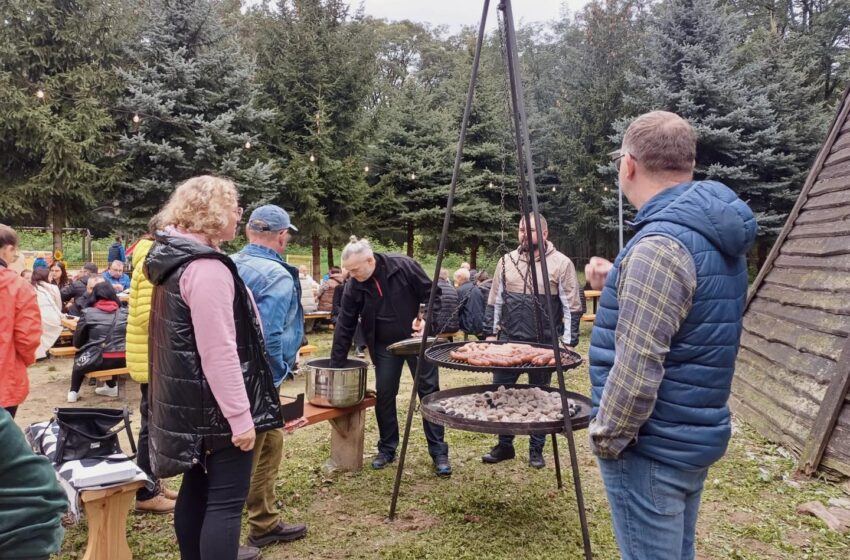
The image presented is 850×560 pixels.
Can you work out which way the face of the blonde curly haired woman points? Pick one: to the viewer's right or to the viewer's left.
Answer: to the viewer's right

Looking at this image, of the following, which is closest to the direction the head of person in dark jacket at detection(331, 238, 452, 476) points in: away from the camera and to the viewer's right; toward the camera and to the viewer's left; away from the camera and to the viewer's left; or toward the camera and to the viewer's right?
toward the camera and to the viewer's left

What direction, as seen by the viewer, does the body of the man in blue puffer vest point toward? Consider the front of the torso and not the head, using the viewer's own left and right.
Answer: facing away from the viewer and to the left of the viewer

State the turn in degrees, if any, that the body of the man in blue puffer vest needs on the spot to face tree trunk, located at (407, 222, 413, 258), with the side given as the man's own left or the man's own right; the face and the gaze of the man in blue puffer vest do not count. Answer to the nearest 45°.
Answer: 0° — they already face it

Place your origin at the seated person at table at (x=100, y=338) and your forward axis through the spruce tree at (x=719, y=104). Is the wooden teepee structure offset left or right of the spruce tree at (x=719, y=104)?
right

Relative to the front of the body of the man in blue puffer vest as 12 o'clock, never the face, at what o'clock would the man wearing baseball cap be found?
The man wearing baseball cap is roughly at 11 o'clock from the man in blue puffer vest.
